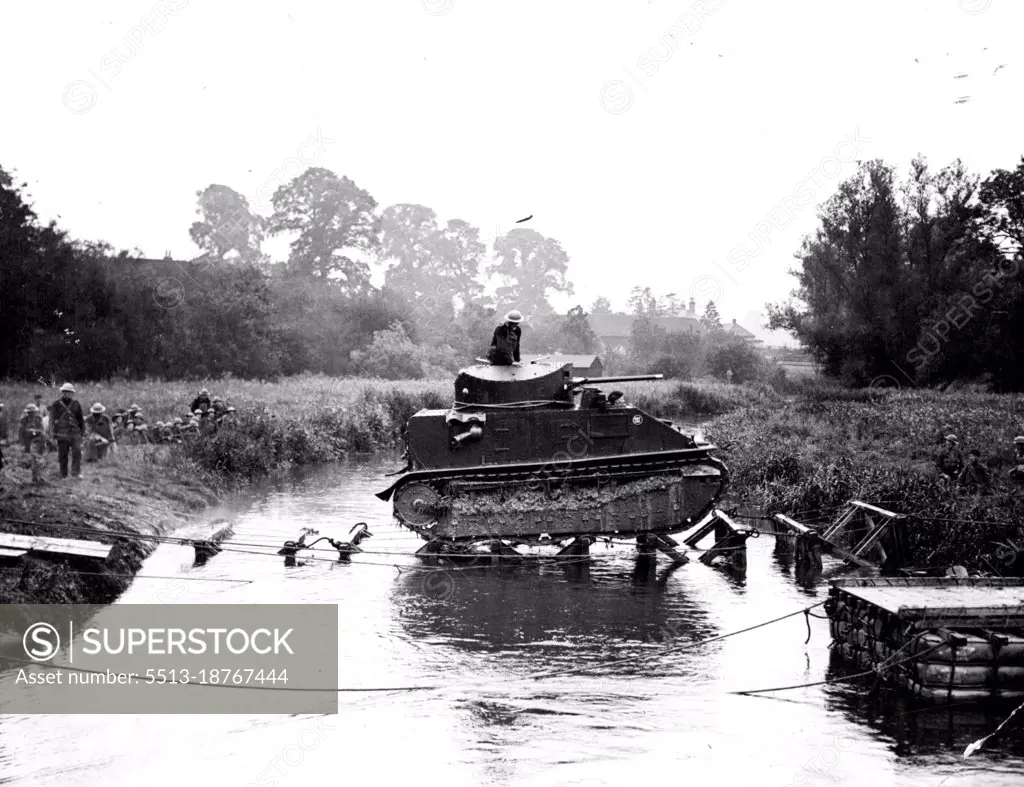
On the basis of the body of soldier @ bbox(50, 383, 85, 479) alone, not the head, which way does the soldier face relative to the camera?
toward the camera

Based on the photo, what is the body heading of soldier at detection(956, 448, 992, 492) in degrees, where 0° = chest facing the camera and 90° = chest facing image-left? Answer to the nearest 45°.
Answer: approximately 45°

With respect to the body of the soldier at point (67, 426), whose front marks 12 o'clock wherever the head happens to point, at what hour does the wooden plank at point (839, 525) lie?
The wooden plank is roughly at 10 o'clock from the soldier.

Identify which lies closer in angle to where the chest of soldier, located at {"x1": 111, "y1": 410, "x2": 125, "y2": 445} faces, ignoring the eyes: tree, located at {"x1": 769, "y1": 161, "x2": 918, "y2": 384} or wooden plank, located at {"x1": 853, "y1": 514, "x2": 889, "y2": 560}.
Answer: the wooden plank

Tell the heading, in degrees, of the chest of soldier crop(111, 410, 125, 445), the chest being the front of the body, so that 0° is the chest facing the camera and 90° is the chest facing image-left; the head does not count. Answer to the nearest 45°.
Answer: approximately 315°

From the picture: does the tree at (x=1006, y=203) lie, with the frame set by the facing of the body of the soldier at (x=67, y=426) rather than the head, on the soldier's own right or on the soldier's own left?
on the soldier's own left

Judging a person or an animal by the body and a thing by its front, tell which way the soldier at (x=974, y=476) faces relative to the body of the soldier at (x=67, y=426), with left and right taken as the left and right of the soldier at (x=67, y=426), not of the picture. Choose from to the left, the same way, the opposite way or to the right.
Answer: to the right

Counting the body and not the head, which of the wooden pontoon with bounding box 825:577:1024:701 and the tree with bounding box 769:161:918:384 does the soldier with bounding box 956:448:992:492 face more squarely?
the wooden pontoon

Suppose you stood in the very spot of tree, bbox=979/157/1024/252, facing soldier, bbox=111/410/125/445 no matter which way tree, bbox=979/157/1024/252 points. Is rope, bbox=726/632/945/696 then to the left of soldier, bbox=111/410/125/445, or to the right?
left

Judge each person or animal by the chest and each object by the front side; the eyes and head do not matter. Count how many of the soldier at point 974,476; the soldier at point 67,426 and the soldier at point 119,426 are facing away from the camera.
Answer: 0

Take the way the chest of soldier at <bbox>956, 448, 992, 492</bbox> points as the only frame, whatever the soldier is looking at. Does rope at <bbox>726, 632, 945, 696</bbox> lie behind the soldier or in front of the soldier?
in front

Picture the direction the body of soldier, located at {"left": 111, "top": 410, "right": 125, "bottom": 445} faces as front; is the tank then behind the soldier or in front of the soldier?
in front

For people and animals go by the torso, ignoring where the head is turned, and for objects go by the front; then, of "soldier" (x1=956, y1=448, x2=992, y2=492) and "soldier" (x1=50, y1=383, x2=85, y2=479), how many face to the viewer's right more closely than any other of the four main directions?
0

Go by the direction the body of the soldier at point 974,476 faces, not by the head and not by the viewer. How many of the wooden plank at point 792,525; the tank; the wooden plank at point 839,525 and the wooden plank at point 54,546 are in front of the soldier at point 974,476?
4
